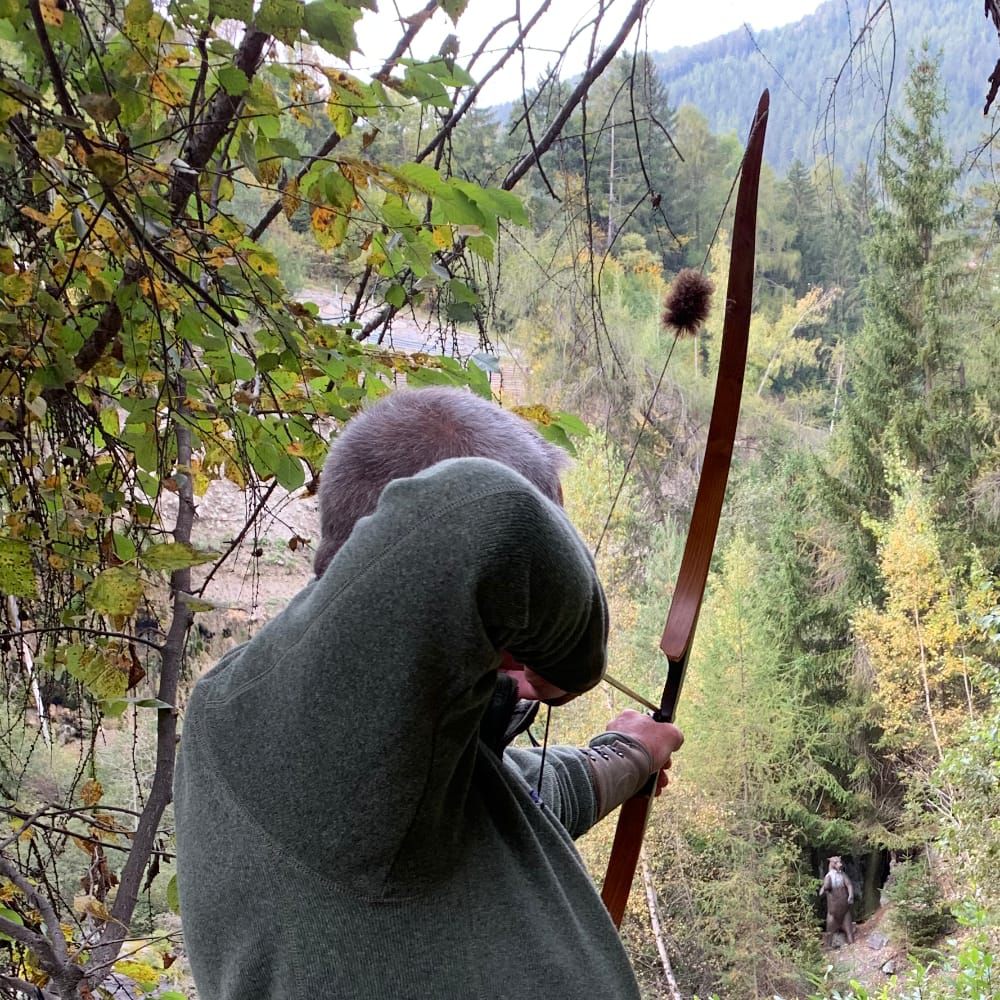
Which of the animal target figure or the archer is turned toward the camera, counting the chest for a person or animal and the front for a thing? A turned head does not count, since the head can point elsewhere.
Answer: the animal target figure

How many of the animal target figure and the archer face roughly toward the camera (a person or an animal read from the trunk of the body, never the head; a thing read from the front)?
1

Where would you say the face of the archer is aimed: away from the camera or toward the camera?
away from the camera

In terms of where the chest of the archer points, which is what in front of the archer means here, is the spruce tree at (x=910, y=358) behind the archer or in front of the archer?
in front

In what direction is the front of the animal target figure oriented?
toward the camera

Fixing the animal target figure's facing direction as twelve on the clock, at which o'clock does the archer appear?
The archer is roughly at 12 o'clock from the animal target figure.

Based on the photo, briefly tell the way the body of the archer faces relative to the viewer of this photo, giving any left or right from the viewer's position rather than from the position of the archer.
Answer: facing away from the viewer and to the right of the viewer
